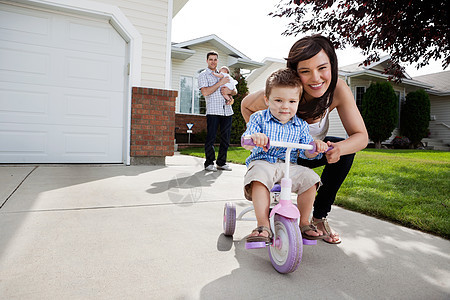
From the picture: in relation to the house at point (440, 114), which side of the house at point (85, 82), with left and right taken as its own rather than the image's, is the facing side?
left

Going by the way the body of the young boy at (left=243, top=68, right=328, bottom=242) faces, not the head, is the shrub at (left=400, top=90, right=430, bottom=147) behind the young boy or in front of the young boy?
behind

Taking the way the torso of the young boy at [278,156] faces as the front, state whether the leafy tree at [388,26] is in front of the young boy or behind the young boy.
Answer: behind

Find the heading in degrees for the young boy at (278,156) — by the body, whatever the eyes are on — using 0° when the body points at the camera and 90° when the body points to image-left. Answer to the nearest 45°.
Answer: approximately 0°

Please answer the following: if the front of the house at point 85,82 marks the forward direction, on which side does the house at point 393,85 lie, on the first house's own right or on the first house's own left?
on the first house's own left

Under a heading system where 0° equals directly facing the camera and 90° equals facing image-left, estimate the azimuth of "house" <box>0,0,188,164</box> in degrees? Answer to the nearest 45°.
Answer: approximately 0°

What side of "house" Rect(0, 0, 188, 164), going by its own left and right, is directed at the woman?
front

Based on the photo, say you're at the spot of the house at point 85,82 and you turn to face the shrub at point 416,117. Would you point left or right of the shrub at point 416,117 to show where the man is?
right

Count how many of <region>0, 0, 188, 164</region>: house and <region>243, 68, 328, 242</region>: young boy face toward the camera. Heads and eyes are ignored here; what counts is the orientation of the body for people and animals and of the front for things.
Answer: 2

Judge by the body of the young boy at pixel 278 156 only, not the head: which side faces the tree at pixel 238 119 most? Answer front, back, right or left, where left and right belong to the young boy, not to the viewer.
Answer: back

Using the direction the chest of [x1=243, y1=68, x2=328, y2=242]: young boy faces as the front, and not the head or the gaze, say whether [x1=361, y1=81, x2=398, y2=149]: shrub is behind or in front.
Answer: behind
